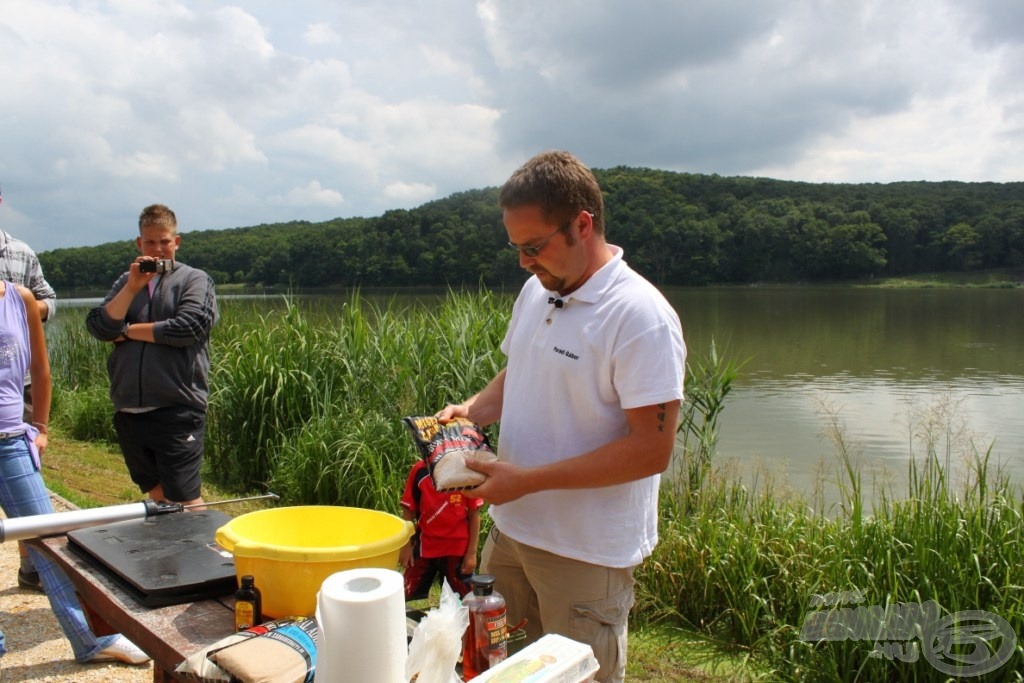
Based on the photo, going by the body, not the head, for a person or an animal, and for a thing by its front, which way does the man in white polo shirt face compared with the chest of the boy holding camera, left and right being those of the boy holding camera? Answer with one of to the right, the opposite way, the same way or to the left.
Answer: to the right

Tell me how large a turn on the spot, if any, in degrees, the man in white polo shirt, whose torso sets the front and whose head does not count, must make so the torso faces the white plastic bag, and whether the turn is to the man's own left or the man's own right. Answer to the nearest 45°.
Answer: approximately 45° to the man's own left

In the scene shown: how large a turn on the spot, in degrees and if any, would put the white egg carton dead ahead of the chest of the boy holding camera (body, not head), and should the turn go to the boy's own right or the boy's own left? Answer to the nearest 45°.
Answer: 0° — they already face it

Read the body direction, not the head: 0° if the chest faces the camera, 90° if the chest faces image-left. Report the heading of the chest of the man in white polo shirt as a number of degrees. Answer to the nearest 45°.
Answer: approximately 45°

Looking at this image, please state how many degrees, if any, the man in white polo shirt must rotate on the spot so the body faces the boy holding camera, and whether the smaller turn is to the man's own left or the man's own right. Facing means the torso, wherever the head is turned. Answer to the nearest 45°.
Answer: approximately 90° to the man's own right

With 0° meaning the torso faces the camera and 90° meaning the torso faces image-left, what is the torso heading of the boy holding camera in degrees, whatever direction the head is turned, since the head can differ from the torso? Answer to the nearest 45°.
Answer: approximately 0°
